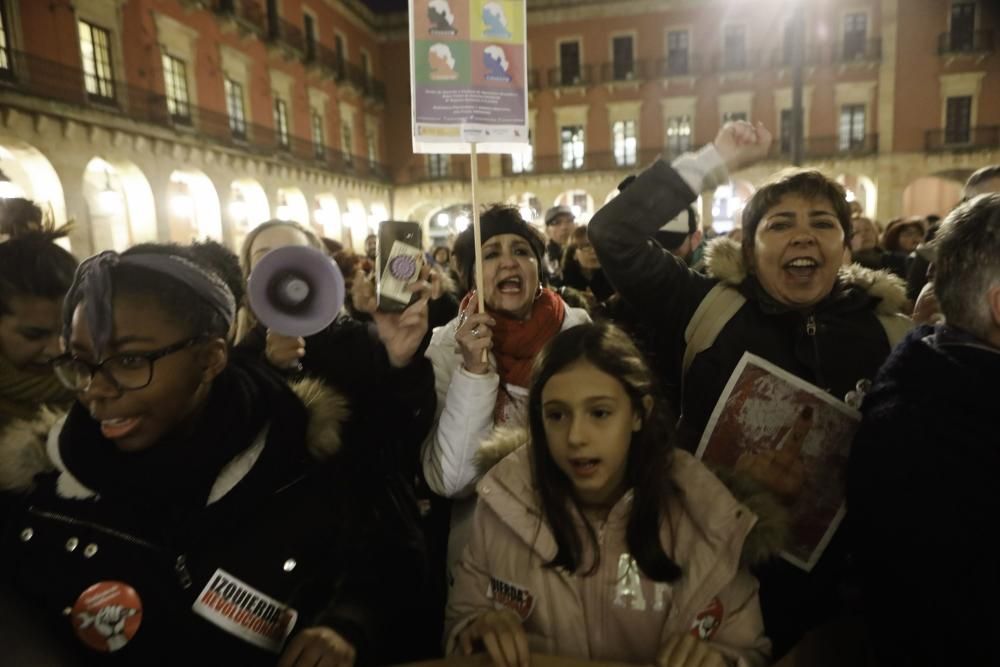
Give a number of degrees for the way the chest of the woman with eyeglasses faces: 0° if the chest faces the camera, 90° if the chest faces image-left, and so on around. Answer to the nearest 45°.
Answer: approximately 45°

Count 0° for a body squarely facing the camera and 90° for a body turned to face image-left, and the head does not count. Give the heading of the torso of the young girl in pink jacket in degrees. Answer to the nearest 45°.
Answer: approximately 0°

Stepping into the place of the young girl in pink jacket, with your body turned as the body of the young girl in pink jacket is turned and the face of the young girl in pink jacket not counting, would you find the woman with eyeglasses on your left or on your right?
on your right

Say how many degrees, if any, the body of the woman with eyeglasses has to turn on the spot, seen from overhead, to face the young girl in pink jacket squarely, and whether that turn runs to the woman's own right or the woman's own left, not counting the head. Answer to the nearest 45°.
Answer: approximately 135° to the woman's own left
